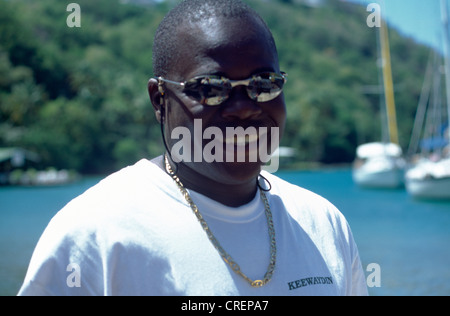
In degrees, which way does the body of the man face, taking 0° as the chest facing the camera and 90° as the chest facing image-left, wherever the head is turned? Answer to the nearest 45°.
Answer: approximately 315°

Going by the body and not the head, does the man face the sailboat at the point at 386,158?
no

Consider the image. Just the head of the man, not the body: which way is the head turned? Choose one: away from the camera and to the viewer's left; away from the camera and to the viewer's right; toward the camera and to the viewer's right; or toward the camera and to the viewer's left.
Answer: toward the camera and to the viewer's right
